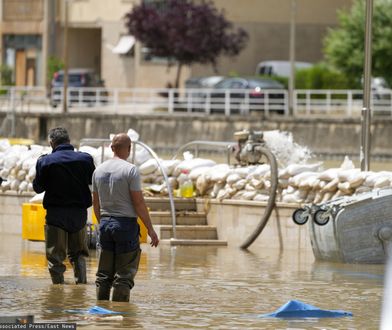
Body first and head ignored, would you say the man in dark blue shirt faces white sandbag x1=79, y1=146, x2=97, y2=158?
yes

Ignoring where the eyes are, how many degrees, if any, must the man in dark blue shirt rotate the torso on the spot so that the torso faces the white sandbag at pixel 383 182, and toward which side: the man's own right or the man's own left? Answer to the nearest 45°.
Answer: approximately 45° to the man's own right

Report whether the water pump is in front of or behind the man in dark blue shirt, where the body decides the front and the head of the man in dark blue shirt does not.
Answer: in front

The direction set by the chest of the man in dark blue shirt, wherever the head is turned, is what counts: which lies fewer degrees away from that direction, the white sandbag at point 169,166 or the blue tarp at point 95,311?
the white sandbag

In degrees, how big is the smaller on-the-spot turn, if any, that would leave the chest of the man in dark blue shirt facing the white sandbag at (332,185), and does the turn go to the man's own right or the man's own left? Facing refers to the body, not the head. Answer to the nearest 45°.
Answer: approximately 45° to the man's own right

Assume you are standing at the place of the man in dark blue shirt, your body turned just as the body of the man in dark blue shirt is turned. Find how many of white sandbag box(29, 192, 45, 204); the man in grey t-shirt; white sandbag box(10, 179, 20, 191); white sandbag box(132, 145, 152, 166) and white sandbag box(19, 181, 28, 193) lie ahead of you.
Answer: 4

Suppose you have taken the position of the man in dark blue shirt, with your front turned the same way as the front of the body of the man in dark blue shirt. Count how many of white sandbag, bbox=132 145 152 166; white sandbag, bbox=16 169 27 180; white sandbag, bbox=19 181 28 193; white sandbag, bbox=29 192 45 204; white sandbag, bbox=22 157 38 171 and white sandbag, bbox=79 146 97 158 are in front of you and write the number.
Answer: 6

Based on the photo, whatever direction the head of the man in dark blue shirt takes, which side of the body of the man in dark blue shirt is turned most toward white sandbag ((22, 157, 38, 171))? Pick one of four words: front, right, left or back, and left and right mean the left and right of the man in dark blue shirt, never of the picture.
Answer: front

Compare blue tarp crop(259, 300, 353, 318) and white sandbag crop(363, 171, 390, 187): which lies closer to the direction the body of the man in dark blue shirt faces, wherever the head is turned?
the white sandbag

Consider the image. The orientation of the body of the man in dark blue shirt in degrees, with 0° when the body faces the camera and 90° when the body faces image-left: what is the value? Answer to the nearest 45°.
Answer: approximately 180°

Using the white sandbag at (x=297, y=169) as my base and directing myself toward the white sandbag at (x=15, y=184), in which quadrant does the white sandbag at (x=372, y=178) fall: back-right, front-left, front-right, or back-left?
back-left

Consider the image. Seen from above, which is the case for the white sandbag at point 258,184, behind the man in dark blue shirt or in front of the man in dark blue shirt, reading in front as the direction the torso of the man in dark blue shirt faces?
in front

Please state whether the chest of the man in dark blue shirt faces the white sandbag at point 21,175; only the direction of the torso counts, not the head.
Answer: yes
